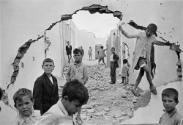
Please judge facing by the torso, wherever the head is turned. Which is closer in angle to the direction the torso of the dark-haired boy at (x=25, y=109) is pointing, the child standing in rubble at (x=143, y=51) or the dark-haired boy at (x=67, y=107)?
the dark-haired boy

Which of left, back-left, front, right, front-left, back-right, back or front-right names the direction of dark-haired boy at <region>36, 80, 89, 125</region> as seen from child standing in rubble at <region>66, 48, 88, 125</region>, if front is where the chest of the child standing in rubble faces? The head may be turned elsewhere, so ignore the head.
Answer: front

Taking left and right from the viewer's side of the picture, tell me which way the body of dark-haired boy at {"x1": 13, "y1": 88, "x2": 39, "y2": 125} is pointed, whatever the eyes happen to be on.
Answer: facing the viewer

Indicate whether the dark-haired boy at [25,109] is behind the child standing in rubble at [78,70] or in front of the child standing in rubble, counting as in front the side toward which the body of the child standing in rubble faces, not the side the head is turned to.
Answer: in front

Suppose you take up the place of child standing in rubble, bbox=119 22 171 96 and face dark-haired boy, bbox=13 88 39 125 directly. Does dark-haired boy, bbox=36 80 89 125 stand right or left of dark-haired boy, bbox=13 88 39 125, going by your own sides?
left

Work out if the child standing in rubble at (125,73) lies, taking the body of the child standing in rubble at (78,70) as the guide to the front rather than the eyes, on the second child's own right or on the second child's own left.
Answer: on the second child's own left

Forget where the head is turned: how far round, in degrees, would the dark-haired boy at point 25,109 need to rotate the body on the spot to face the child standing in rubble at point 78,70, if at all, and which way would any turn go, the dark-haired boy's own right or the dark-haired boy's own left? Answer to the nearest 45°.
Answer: approximately 135° to the dark-haired boy's own left
